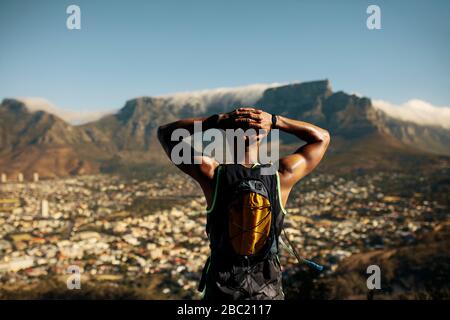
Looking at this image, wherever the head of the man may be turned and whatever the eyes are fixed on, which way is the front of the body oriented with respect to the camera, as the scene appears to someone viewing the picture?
away from the camera
